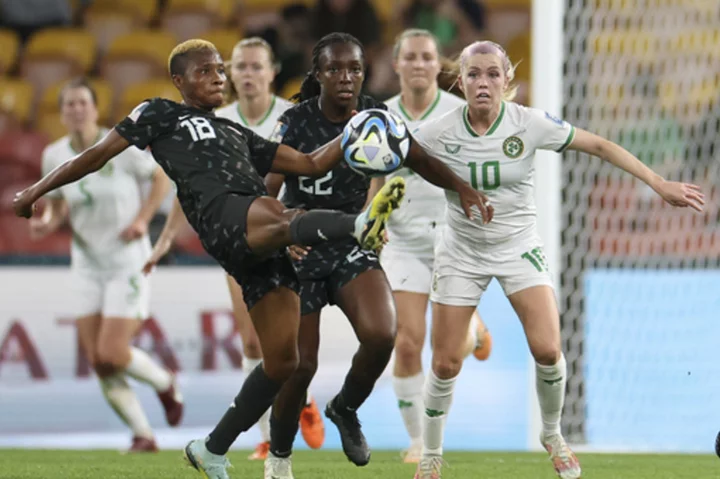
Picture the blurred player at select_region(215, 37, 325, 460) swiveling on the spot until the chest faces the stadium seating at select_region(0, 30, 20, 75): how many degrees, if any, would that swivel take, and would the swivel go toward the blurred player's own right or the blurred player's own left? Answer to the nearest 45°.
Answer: approximately 135° to the blurred player's own right

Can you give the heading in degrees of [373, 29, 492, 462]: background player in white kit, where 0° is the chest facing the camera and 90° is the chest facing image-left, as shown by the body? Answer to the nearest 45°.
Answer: approximately 0°

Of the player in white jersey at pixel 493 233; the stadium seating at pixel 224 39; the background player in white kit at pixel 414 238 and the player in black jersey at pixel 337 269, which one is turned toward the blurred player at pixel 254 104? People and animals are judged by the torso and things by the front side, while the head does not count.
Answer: the stadium seating

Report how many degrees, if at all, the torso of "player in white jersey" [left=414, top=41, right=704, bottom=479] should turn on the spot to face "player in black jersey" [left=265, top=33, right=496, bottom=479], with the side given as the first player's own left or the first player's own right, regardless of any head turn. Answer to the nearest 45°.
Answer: approximately 90° to the first player's own right

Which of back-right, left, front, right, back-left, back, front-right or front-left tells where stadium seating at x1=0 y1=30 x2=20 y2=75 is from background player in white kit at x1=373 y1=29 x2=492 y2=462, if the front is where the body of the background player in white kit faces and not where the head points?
back-right
